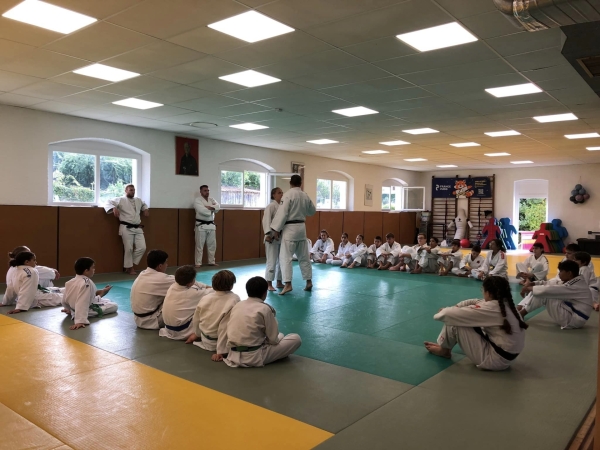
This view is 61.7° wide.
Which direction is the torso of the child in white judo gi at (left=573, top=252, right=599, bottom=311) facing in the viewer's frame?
to the viewer's left

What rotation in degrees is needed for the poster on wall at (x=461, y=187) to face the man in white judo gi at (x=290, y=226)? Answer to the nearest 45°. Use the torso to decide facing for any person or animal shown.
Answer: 0° — it already faces them

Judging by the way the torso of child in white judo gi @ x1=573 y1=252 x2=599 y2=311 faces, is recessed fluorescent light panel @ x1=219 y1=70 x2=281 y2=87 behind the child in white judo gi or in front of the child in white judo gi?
in front

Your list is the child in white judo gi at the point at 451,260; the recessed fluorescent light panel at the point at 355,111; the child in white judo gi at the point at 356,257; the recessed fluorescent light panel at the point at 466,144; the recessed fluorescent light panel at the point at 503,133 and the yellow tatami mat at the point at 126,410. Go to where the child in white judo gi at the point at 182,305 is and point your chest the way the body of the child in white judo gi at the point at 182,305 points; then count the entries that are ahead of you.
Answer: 5

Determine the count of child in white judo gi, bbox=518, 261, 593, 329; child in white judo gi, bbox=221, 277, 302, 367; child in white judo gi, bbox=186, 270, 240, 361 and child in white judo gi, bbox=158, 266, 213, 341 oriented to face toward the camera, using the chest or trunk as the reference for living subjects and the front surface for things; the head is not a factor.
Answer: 0

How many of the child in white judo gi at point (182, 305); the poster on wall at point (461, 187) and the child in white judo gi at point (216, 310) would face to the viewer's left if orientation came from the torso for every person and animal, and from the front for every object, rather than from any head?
0

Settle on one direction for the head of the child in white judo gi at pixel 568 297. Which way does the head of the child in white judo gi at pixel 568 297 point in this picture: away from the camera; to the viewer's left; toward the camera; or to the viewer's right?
to the viewer's left

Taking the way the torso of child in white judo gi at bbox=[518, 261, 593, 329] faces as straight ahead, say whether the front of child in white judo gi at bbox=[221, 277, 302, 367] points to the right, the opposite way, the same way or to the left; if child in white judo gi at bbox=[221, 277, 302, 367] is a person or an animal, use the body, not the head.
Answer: to the right

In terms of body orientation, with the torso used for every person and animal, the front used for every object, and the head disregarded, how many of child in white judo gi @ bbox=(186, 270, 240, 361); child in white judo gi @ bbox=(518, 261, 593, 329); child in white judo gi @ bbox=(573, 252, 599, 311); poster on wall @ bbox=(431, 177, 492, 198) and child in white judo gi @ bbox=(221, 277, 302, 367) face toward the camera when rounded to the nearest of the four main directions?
1

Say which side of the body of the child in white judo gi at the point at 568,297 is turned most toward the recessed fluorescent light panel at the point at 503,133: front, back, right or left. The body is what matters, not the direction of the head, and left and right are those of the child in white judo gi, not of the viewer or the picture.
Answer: right

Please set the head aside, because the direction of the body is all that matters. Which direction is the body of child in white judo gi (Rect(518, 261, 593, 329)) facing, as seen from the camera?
to the viewer's left

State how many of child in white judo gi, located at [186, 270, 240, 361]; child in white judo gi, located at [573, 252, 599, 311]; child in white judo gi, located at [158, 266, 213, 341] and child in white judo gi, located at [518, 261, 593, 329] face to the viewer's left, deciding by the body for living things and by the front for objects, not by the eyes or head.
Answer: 2

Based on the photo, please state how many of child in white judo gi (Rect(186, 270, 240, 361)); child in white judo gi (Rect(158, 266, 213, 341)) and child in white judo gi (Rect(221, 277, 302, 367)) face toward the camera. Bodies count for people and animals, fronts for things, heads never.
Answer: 0

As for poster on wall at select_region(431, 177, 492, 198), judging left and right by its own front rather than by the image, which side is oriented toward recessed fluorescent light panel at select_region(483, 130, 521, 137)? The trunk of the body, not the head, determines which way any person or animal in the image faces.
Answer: front

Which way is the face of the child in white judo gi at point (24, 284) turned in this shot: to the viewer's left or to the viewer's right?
to the viewer's right

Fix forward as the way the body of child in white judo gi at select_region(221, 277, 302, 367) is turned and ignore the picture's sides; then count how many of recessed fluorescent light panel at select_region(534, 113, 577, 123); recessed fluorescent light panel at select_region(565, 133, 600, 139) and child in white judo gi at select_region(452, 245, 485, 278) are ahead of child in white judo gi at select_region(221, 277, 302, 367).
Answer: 3

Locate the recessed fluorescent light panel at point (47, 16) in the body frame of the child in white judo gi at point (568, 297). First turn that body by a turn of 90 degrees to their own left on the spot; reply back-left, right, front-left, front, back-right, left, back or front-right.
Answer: front-right

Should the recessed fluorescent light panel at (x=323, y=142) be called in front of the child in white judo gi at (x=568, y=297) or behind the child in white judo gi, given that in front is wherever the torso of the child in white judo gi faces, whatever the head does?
in front

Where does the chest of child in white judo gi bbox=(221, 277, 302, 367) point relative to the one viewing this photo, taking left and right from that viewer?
facing away from the viewer and to the right of the viewer

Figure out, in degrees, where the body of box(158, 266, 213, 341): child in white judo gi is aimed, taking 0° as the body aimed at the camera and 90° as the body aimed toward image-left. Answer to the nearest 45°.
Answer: approximately 225°
